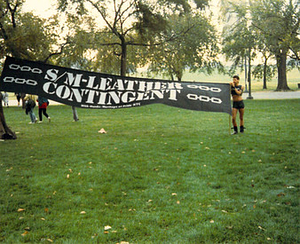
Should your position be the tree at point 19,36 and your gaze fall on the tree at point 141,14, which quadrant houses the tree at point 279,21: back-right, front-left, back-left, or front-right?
front-right

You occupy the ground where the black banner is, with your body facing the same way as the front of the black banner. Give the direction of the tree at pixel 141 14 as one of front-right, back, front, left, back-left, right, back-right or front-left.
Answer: back

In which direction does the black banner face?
toward the camera

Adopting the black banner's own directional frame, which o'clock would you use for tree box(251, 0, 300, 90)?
The tree is roughly at 7 o'clock from the black banner.

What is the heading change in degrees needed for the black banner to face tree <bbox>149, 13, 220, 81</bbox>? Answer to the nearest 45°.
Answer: approximately 180°

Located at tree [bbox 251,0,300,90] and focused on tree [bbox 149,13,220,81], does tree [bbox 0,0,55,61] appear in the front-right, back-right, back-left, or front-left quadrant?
front-left
